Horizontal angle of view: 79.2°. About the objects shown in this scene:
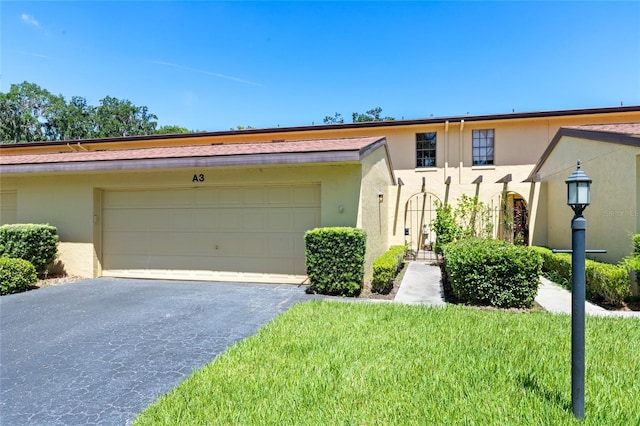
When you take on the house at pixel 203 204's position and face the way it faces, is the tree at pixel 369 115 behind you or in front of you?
behind

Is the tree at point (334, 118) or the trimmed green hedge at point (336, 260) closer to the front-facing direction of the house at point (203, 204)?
the trimmed green hedge

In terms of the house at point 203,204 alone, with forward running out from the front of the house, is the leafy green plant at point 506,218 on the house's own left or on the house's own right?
on the house's own left

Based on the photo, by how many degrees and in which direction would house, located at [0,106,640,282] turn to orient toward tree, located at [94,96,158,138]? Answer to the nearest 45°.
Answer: approximately 135° to its right

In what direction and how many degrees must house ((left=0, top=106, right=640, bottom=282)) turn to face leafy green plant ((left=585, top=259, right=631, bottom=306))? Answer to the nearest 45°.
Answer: approximately 90° to its left

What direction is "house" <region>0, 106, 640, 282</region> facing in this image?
toward the camera

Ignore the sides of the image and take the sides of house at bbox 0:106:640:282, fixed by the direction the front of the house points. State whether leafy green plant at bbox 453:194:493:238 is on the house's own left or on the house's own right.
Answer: on the house's own left

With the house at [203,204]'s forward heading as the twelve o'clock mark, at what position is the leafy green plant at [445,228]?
The leafy green plant is roughly at 8 o'clock from the house.

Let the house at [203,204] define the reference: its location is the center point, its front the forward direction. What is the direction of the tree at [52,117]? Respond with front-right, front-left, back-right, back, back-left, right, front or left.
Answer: back-right

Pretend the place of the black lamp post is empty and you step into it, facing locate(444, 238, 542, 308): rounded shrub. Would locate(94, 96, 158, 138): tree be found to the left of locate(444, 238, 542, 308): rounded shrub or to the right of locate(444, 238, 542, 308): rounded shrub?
left
